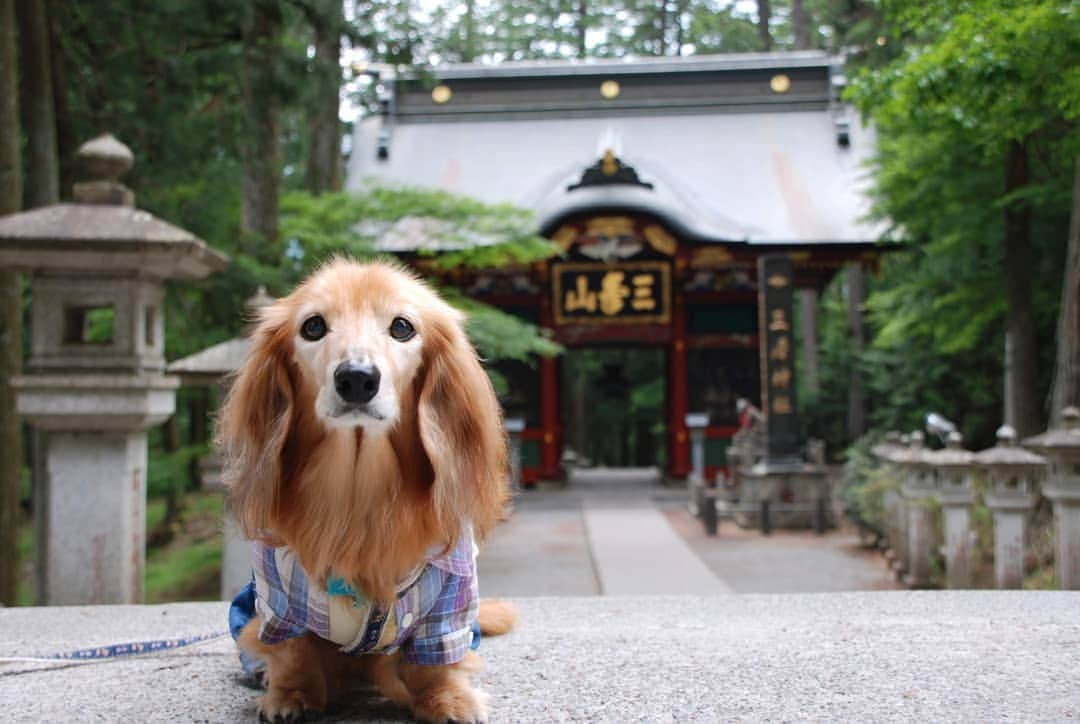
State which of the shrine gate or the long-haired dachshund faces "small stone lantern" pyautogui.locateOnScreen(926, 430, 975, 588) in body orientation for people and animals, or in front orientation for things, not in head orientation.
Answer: the shrine gate

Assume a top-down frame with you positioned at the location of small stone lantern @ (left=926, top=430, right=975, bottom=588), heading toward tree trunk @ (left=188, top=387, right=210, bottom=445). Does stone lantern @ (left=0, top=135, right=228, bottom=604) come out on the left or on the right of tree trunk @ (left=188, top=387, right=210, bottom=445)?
left

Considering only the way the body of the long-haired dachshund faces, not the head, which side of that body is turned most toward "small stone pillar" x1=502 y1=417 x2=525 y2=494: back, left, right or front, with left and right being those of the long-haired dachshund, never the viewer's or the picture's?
back

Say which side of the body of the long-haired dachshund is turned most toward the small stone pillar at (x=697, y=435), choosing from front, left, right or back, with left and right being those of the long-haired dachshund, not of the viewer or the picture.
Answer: back

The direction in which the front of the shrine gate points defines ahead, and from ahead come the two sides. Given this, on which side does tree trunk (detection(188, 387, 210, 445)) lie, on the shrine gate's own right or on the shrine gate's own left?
on the shrine gate's own right

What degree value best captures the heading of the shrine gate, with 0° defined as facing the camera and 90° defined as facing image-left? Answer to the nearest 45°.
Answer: approximately 0°

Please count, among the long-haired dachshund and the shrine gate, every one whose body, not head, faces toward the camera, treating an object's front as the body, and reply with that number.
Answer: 2
